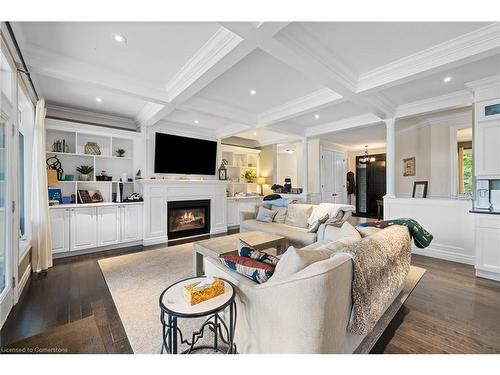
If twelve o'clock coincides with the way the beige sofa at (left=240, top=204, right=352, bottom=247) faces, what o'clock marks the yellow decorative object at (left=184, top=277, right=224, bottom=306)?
The yellow decorative object is roughly at 11 o'clock from the beige sofa.

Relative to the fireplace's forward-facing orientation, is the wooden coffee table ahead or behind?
ahead

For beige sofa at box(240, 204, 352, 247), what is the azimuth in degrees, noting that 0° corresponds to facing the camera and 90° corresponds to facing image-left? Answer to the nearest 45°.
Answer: approximately 45°

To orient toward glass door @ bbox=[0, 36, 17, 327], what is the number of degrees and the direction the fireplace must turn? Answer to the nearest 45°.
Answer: approximately 90° to its right

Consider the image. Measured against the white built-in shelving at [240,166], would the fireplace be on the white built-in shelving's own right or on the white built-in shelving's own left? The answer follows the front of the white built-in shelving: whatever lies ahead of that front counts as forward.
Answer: on the white built-in shelving's own right

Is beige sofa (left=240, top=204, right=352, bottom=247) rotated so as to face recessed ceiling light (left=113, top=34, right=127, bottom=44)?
yes
